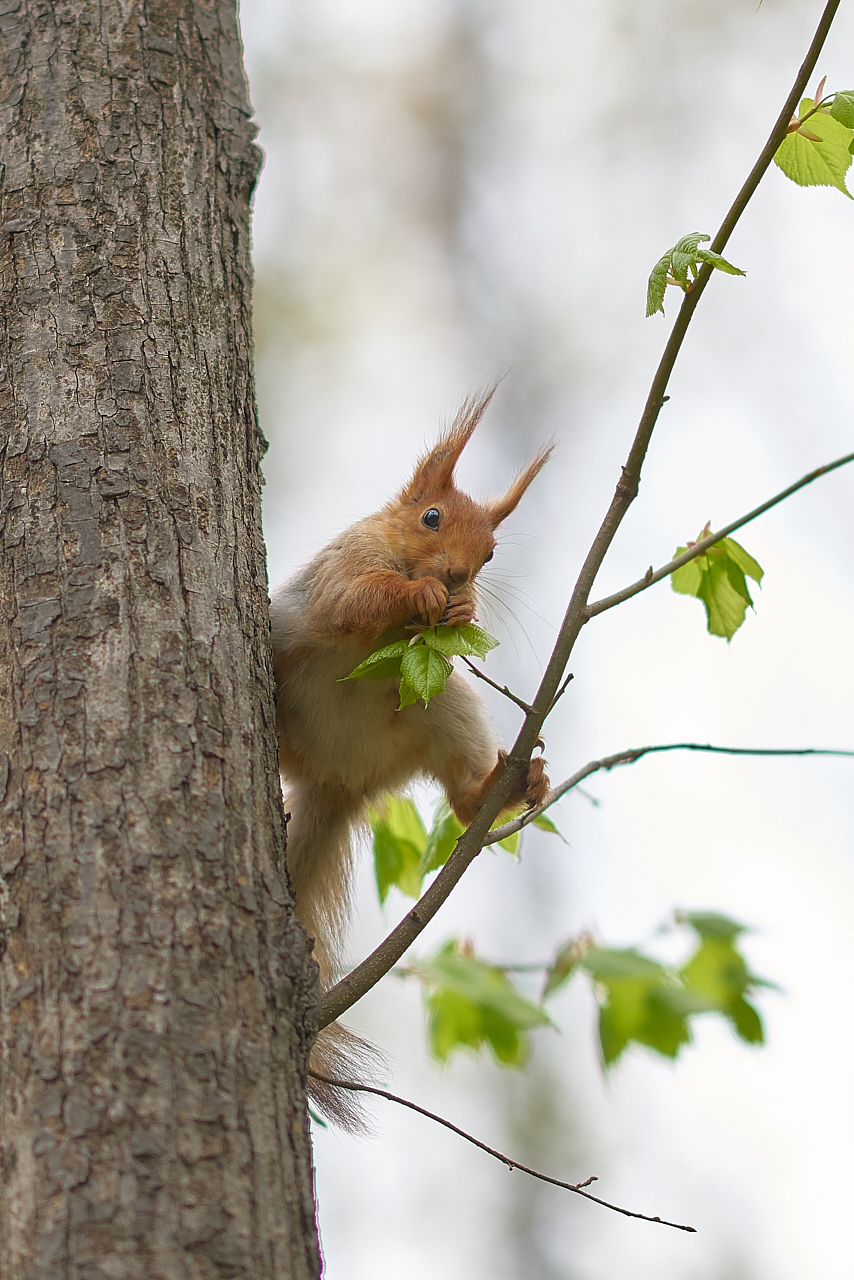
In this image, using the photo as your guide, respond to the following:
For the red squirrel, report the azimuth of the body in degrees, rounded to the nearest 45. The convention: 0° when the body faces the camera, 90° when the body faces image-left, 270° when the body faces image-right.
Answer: approximately 315°

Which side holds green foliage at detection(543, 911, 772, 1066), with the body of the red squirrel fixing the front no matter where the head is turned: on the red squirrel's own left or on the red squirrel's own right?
on the red squirrel's own left
